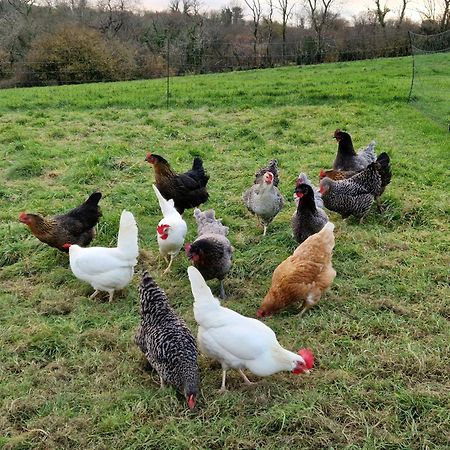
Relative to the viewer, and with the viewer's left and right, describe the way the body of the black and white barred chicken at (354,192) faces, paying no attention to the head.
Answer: facing to the left of the viewer

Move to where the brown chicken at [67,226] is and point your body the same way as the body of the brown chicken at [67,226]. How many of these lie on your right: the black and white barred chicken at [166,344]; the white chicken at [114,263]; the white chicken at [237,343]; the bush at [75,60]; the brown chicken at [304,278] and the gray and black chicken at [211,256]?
1

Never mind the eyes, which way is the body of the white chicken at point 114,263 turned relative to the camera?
to the viewer's left

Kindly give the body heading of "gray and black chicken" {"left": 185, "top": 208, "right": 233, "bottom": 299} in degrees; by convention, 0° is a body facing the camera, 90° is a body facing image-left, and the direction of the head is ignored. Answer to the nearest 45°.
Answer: approximately 45°

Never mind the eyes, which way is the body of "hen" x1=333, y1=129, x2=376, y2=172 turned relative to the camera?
to the viewer's left

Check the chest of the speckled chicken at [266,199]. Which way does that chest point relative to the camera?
toward the camera

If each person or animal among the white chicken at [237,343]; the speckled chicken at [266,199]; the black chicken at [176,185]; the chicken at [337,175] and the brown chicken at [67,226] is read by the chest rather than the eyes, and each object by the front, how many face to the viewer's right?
1

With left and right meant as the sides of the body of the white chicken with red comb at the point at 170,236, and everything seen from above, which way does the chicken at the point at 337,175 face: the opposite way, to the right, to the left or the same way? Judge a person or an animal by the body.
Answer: to the right

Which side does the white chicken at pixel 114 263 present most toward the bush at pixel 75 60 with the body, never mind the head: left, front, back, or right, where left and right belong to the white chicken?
right

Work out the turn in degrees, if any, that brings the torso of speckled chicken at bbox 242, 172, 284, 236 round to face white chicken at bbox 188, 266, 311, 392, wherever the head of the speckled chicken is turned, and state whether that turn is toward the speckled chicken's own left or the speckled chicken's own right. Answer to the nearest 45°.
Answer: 0° — it already faces it

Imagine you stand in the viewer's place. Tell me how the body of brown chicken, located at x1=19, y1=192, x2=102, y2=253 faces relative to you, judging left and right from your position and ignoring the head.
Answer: facing to the left of the viewer

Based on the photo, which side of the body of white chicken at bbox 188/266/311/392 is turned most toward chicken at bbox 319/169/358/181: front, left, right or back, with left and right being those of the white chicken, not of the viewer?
left

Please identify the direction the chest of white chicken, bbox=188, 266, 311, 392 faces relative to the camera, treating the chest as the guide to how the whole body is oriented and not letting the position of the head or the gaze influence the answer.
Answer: to the viewer's right

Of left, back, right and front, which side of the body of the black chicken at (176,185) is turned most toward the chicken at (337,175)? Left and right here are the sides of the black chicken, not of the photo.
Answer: back

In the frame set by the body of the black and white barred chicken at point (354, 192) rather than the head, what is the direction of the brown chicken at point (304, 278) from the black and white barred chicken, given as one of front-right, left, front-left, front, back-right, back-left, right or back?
left

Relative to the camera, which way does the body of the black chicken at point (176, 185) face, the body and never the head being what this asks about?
to the viewer's left

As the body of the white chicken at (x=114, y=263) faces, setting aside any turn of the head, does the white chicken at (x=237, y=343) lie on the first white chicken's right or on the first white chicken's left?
on the first white chicken's left
